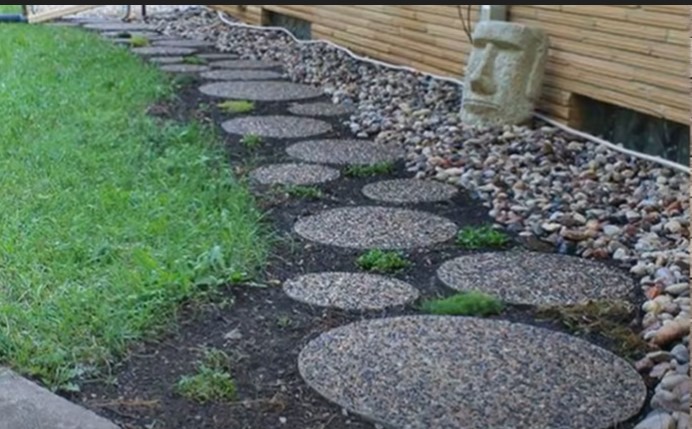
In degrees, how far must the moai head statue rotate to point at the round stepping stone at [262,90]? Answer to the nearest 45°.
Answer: approximately 90° to its right

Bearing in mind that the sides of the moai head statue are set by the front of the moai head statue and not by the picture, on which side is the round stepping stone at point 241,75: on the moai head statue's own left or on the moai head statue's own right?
on the moai head statue's own right

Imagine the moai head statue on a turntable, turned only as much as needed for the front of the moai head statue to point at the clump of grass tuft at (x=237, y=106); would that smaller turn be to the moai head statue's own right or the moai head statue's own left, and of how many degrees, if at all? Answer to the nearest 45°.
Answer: approximately 45° to the moai head statue's own right

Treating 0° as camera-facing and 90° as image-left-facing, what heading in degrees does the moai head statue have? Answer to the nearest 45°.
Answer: approximately 45°

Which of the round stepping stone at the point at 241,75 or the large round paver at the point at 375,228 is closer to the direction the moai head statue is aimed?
the large round paver

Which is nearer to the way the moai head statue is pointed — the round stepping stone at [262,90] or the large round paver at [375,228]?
the large round paver

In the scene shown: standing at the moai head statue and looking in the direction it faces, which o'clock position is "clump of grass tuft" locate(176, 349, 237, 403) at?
The clump of grass tuft is roughly at 11 o'clock from the moai head statue.

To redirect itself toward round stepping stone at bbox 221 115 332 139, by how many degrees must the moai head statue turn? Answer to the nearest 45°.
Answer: approximately 45° to its right
